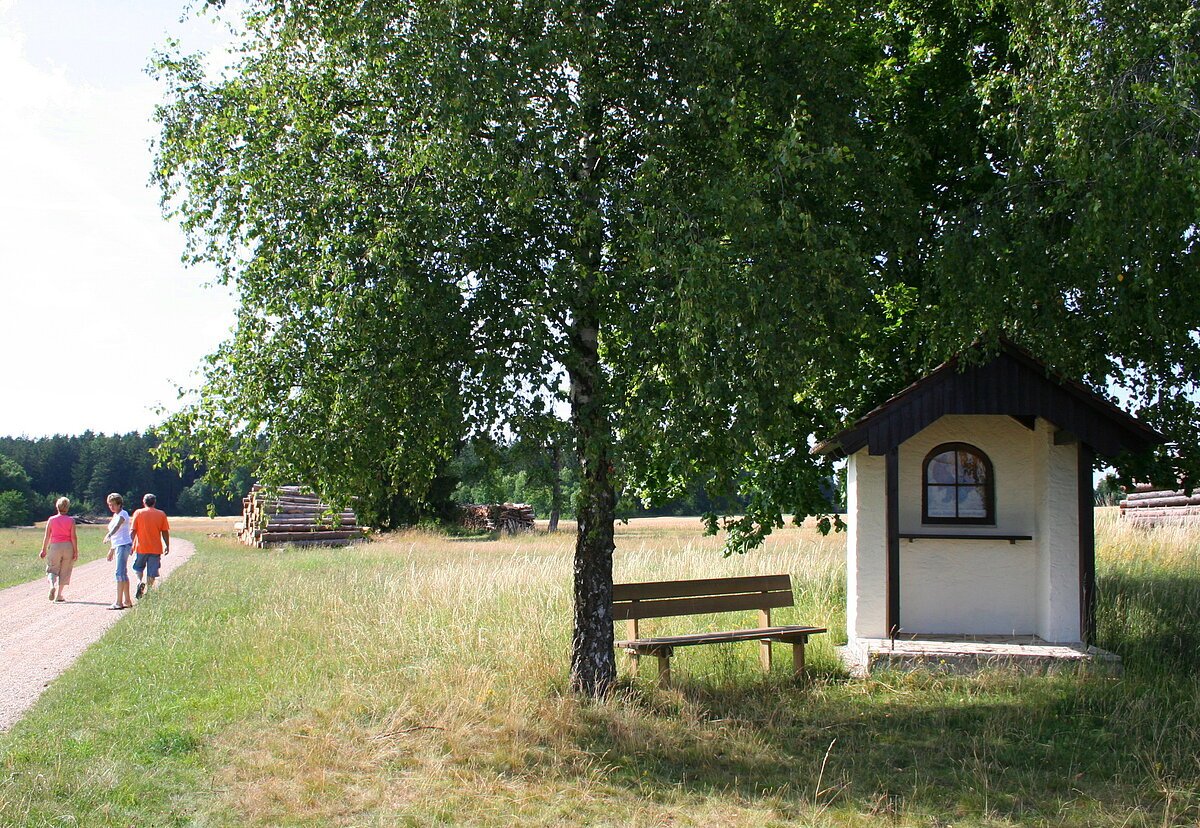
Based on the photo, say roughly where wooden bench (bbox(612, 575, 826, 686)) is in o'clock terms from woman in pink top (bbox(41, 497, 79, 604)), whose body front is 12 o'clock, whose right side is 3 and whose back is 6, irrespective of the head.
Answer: The wooden bench is roughly at 5 o'clock from the woman in pink top.

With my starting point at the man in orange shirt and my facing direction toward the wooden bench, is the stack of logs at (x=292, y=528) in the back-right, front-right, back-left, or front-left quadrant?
back-left

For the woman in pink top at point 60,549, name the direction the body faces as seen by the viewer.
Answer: away from the camera

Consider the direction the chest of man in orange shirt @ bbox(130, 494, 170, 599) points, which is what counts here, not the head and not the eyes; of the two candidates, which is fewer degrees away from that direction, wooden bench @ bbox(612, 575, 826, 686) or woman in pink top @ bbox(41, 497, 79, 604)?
the woman in pink top

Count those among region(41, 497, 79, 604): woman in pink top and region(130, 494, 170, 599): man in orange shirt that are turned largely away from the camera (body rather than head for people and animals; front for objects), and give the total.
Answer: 2

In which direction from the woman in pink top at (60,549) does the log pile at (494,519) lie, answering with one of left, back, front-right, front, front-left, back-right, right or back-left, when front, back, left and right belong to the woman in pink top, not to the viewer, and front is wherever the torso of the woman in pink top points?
front-right

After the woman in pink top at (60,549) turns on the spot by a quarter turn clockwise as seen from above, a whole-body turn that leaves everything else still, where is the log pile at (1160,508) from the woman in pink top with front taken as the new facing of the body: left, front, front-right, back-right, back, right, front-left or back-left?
front

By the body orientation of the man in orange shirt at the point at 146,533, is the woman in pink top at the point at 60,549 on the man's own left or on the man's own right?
on the man's own left

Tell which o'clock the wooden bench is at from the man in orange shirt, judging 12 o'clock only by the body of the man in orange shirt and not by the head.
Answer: The wooden bench is roughly at 5 o'clock from the man in orange shirt.

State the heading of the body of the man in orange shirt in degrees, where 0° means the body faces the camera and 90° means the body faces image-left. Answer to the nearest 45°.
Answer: approximately 180°

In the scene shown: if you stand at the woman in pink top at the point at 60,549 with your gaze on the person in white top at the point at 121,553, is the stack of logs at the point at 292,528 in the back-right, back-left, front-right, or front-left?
back-left

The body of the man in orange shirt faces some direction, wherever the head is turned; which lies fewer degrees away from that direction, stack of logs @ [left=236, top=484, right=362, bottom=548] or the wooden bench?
the stack of logs

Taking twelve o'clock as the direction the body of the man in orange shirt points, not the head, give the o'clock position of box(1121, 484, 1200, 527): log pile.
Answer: The log pile is roughly at 3 o'clock from the man in orange shirt.
